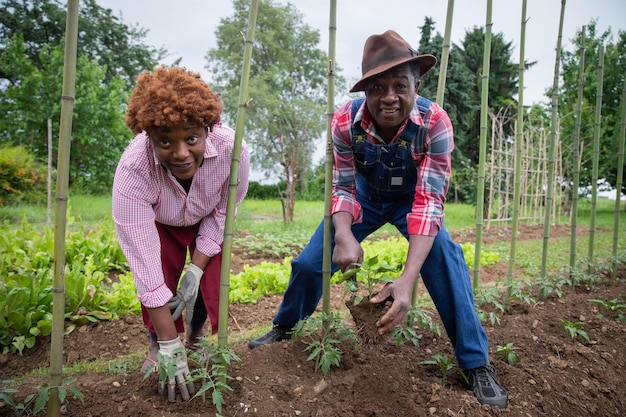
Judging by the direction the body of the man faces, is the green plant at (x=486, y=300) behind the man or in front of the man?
behind

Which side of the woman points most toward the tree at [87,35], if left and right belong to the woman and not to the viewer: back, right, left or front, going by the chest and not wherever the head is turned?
back

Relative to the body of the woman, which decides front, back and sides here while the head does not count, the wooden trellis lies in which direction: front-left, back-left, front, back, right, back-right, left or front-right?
back-left

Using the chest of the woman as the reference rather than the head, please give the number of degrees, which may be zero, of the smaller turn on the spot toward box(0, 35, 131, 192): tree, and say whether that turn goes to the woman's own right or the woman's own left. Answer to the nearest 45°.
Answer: approximately 180°

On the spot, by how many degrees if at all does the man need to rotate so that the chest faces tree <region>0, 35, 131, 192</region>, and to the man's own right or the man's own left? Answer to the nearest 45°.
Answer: approximately 135° to the man's own right

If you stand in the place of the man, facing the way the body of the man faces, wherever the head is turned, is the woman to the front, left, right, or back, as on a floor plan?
right

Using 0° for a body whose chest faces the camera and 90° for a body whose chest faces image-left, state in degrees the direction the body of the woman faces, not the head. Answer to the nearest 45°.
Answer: approximately 0°

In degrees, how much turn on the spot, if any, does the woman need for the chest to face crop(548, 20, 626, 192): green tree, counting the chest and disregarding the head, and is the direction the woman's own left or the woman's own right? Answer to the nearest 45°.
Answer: approximately 135° to the woman's own left

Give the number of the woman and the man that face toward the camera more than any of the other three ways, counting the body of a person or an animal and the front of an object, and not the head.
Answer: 2
